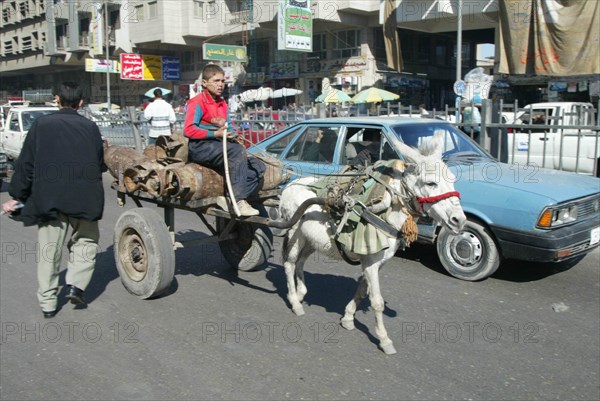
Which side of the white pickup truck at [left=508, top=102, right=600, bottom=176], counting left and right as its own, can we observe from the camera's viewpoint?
left

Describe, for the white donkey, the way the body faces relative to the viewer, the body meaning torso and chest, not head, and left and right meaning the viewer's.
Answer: facing the viewer and to the right of the viewer

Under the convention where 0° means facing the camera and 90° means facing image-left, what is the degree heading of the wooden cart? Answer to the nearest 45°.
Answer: approximately 315°

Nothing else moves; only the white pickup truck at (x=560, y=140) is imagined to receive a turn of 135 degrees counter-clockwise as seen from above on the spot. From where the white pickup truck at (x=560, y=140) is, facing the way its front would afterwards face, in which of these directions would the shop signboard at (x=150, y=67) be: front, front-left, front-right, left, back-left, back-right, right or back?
back

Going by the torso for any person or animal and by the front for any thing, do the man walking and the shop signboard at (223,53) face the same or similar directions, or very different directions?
very different directions

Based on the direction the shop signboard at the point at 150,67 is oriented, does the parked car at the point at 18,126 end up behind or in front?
in front

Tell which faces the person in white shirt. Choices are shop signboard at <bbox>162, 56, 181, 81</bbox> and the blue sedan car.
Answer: the shop signboard

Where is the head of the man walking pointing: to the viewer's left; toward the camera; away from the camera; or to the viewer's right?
away from the camera

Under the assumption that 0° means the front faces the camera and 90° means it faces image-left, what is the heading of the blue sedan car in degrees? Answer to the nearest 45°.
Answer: approximately 315°
